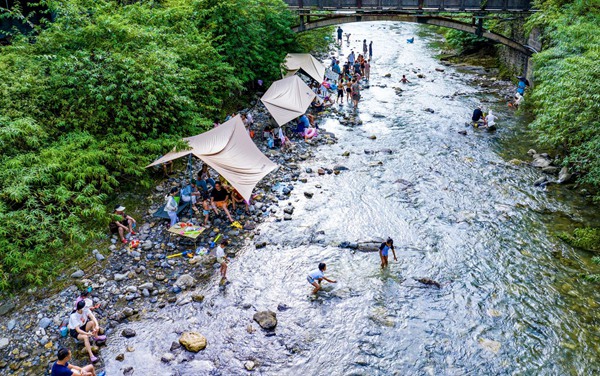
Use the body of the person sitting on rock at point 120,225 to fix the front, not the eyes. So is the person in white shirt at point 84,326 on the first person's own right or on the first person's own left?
on the first person's own right

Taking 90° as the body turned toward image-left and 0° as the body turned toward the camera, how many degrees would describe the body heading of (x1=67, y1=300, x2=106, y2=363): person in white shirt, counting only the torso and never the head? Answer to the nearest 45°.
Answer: approximately 315°

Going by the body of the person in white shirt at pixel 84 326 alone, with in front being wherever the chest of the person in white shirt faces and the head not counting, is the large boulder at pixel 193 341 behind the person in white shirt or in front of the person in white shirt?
in front

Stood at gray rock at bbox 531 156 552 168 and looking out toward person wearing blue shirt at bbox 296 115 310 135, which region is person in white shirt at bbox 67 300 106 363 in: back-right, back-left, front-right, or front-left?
front-left

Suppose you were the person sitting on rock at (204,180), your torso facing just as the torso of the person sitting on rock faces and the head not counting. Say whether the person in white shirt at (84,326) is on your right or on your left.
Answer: on your right

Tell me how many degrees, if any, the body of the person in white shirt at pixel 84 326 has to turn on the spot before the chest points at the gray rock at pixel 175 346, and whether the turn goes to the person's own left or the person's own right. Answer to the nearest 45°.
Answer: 0° — they already face it

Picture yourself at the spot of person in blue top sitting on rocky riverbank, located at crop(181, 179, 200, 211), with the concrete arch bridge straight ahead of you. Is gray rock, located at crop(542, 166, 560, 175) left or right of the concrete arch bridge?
right

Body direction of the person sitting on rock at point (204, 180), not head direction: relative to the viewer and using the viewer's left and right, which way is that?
facing the viewer and to the right of the viewer

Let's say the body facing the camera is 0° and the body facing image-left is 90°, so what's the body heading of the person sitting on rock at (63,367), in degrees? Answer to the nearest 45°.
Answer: approximately 270°

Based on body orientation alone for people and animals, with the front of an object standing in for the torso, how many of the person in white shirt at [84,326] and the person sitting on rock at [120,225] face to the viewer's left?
0

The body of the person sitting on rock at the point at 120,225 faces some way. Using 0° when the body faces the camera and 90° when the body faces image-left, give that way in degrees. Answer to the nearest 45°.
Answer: approximately 315°

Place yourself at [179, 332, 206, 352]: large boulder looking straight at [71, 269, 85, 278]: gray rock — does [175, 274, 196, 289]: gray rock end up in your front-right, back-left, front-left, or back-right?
front-right

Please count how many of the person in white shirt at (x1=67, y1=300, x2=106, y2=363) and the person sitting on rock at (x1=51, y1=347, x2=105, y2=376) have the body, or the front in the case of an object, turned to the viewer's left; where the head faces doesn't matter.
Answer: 0

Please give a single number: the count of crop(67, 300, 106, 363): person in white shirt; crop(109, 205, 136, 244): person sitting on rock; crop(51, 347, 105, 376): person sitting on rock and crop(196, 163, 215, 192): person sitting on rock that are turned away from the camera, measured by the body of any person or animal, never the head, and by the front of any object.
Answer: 0
